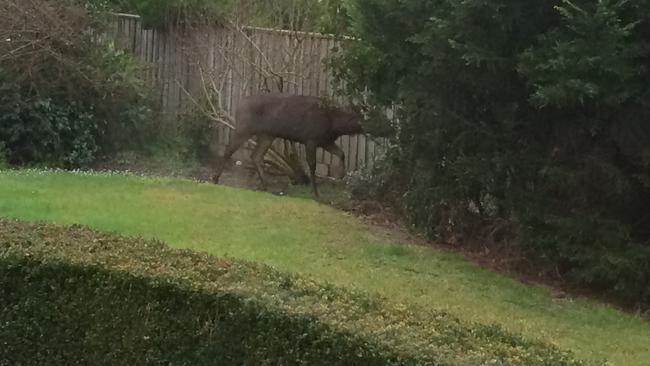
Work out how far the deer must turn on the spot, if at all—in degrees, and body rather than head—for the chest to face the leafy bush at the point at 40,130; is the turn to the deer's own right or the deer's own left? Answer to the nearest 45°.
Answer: approximately 180°

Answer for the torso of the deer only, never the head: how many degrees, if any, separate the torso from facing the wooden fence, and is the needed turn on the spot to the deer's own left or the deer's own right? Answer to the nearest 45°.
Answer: approximately 135° to the deer's own left

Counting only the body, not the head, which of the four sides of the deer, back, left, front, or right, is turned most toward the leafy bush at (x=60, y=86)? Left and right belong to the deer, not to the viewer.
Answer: back

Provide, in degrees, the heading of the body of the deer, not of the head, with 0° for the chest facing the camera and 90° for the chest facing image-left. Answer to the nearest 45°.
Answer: approximately 270°

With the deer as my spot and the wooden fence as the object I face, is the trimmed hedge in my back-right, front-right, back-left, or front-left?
back-left

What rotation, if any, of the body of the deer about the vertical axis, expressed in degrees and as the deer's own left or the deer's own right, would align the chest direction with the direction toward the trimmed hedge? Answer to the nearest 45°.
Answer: approximately 90° to the deer's own right

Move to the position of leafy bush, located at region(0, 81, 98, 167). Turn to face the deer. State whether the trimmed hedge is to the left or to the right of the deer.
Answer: right
